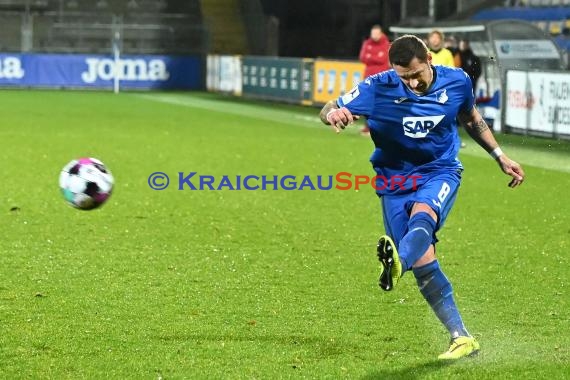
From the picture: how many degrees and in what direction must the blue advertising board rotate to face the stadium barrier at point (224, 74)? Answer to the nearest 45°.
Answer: approximately 90° to its left

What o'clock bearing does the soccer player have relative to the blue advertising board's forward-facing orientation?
The soccer player is roughly at 12 o'clock from the blue advertising board.

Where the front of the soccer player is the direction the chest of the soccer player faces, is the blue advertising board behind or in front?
behind

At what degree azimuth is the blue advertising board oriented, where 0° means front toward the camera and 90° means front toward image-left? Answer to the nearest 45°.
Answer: approximately 0°

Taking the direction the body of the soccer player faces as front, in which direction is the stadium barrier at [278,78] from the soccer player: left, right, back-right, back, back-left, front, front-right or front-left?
back

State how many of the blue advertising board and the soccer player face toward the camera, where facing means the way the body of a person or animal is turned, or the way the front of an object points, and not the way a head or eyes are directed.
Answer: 2

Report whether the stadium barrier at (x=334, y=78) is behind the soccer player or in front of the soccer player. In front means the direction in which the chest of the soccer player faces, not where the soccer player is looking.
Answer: behind

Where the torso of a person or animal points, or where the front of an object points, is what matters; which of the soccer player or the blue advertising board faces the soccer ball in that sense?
the blue advertising board
